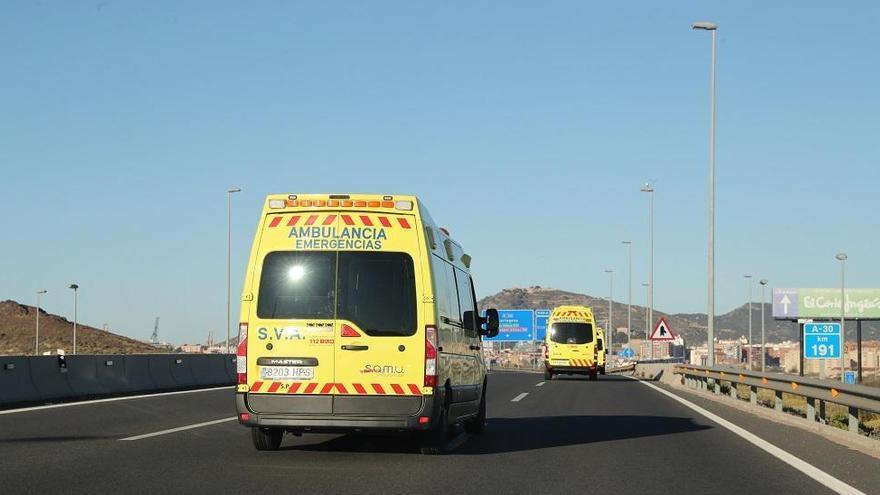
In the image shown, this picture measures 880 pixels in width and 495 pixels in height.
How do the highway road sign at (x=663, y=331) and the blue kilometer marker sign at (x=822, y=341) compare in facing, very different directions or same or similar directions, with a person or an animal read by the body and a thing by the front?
same or similar directions

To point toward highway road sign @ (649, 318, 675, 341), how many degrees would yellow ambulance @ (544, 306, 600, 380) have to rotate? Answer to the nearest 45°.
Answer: approximately 90° to its right

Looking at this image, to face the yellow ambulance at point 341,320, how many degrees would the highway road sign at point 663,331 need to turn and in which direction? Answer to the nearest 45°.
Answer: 0° — it already faces it

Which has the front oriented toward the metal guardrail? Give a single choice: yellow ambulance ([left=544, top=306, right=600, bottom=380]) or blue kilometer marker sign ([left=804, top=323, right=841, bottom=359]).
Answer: the blue kilometer marker sign

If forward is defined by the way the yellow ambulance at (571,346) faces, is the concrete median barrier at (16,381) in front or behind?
behind

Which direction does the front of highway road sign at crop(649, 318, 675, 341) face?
toward the camera

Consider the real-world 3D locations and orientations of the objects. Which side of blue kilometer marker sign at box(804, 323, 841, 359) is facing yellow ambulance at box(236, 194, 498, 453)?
front

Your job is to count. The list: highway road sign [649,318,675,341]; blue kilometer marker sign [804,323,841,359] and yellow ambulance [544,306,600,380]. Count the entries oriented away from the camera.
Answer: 1

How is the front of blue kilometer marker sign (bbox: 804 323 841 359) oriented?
toward the camera

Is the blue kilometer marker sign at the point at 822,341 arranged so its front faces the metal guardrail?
yes

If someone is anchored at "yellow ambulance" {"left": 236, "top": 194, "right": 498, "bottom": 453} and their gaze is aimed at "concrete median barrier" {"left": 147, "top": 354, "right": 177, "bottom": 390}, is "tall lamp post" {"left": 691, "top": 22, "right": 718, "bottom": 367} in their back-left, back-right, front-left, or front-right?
front-right

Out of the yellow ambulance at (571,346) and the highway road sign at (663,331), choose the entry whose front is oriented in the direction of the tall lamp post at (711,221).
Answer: the highway road sign

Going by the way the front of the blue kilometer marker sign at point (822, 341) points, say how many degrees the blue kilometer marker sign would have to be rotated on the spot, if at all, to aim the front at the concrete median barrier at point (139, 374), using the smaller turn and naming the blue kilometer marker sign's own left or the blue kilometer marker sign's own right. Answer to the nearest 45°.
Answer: approximately 45° to the blue kilometer marker sign's own right
